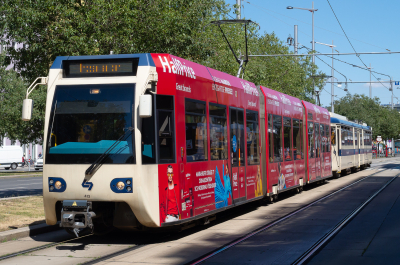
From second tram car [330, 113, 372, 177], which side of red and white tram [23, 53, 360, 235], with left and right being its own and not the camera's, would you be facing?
back

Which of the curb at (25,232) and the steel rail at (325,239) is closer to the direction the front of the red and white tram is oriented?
the curb

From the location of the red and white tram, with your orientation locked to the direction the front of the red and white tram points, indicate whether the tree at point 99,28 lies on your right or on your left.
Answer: on your right

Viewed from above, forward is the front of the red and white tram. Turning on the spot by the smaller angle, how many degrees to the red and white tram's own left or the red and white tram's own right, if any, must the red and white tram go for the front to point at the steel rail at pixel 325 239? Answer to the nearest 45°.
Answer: approximately 45° to the red and white tram's own left

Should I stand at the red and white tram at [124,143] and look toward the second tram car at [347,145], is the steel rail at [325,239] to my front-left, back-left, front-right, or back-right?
back-right

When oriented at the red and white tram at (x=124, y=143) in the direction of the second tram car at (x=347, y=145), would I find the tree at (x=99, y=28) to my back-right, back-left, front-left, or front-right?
front-left

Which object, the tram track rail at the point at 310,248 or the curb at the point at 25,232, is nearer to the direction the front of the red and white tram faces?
the curb

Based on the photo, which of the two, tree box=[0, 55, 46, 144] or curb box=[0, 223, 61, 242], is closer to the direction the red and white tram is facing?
the curb

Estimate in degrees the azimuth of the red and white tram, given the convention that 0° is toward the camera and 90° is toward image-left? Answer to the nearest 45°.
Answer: approximately 45°

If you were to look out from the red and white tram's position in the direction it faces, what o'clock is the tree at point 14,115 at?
The tree is roughly at 4 o'clock from the red and white tram.
